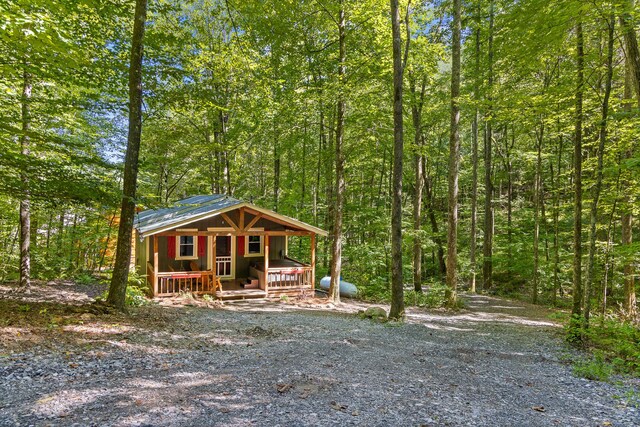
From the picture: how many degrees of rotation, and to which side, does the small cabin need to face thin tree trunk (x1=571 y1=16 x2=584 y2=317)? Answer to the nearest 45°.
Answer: approximately 45° to its left

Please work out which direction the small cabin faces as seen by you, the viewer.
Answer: facing the viewer

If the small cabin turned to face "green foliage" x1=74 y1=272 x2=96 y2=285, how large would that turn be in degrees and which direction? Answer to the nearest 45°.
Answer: approximately 135° to its right

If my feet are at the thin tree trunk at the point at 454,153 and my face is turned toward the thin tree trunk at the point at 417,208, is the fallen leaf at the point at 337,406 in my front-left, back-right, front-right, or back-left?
back-left

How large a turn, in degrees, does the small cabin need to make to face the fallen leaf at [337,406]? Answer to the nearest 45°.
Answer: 0° — it already faces it

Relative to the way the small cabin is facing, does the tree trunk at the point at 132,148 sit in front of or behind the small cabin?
in front

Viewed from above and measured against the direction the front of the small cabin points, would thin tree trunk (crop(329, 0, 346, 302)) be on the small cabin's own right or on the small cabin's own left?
on the small cabin's own left

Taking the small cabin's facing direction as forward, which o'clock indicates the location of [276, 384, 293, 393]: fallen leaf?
The fallen leaf is roughly at 12 o'clock from the small cabin.

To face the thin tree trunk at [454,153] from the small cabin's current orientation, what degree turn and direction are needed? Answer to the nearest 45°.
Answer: approximately 45° to its left
